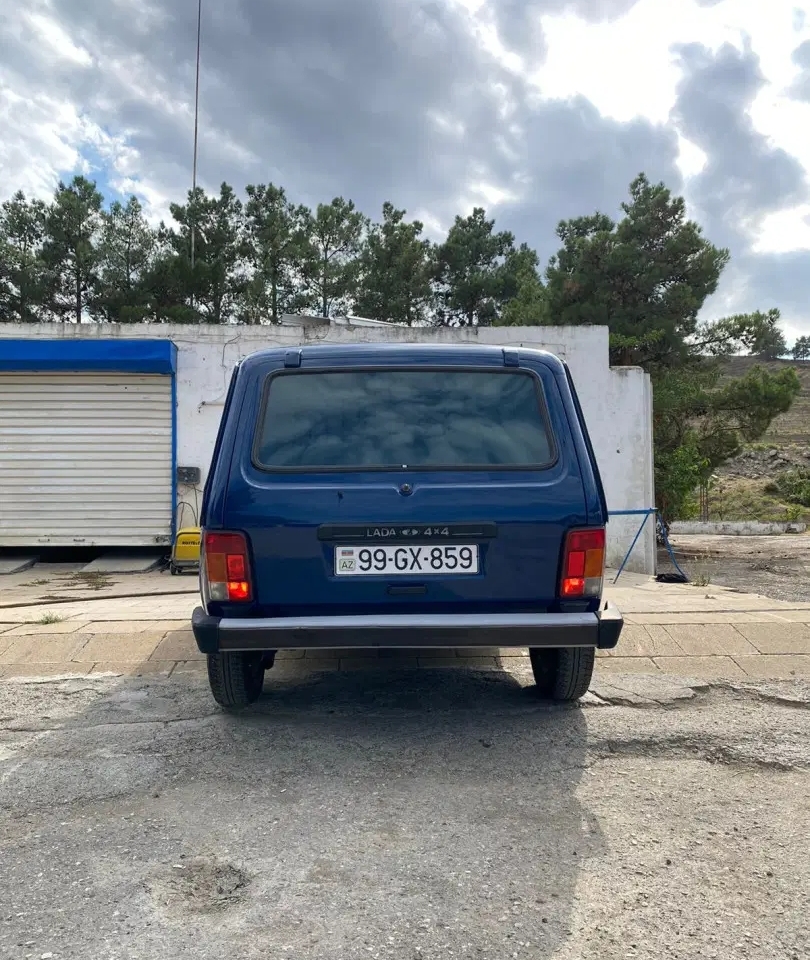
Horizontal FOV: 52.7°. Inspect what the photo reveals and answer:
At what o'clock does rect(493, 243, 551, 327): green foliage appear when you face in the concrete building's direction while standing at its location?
The green foliage is roughly at 7 o'clock from the concrete building.

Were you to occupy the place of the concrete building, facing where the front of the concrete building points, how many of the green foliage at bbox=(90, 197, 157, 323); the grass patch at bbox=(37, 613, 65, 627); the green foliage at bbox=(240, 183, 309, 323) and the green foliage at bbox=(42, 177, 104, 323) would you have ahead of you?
1

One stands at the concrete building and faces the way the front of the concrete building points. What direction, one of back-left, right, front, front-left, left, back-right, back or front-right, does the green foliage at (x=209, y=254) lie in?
back

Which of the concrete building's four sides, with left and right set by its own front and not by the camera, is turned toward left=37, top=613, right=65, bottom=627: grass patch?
front

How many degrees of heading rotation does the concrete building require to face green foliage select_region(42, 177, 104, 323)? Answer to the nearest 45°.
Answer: approximately 180°

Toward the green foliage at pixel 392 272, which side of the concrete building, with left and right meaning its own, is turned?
back

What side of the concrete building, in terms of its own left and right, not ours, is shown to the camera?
front

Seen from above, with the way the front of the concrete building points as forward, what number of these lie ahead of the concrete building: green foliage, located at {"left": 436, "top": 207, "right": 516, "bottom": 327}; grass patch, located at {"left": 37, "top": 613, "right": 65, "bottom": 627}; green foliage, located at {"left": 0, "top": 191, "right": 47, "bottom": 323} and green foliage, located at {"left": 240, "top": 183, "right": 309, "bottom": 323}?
1

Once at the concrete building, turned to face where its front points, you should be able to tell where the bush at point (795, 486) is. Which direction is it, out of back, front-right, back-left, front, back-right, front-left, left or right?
back-left

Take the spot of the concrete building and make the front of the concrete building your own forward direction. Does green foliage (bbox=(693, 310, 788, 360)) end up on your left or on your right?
on your left

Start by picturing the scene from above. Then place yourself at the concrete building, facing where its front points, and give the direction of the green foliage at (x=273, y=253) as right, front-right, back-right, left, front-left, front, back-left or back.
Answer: back

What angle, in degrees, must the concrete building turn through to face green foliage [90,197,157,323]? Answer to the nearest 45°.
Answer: approximately 180°

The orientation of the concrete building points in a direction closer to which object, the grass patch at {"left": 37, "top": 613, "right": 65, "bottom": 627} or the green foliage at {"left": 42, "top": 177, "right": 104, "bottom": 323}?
the grass patch

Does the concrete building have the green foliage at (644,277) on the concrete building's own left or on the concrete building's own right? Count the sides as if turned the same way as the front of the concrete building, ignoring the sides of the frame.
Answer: on the concrete building's own left
